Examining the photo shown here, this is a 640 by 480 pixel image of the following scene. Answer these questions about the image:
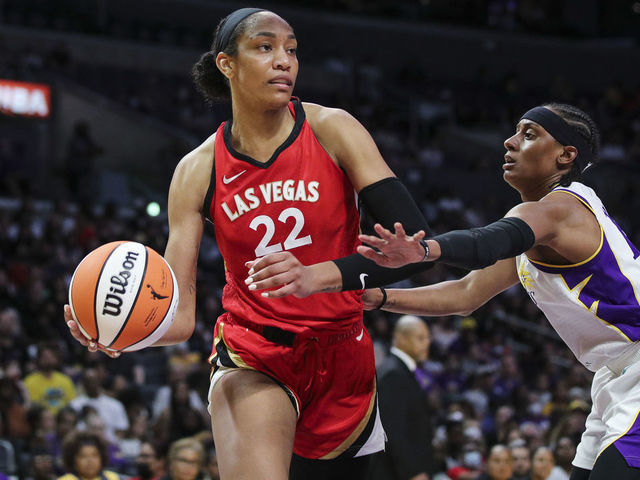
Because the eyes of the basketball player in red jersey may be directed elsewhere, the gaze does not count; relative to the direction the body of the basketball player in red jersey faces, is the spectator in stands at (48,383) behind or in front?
behind

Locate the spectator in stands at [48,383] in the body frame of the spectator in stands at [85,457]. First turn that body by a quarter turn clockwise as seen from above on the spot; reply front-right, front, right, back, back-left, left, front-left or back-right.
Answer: right

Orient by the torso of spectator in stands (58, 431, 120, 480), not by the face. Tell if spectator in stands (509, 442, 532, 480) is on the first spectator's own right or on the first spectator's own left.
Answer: on the first spectator's own left

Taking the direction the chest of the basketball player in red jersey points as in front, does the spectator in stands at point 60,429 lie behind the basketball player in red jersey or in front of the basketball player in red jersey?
behind

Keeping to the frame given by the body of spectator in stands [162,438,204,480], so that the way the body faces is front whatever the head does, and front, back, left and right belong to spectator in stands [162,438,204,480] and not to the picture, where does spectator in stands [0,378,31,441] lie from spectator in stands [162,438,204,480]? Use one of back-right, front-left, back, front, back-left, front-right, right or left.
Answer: back

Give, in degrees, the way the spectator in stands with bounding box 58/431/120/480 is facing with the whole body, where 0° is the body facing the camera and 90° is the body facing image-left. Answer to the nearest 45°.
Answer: approximately 0°
